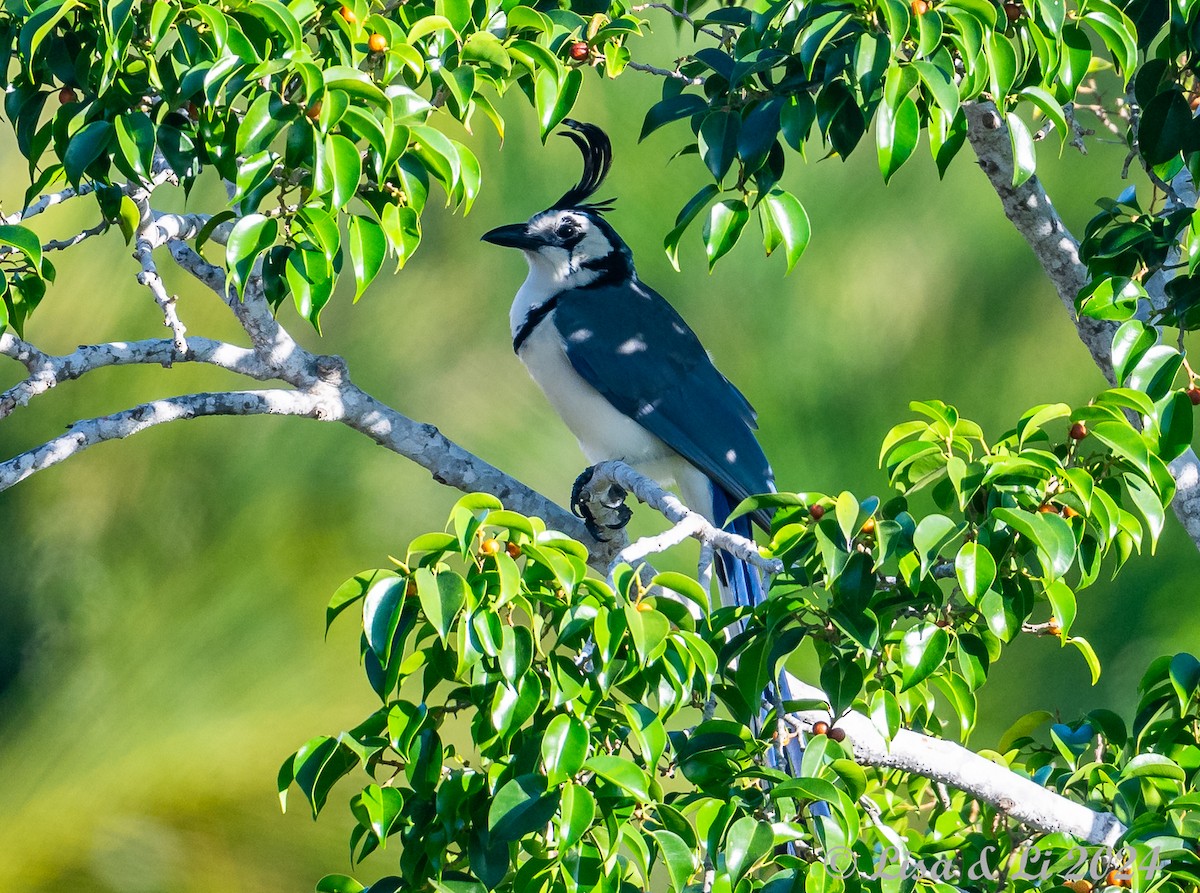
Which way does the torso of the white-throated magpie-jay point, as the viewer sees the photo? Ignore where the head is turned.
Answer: to the viewer's left
